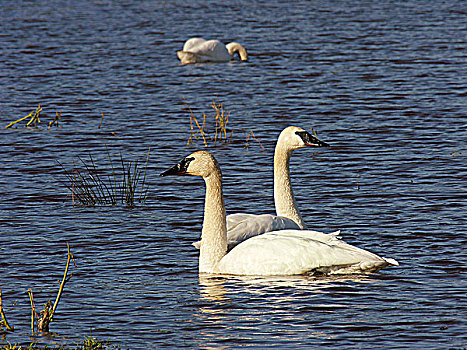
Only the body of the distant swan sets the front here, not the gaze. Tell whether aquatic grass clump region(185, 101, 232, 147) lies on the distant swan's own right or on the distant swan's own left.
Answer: on the distant swan's own right

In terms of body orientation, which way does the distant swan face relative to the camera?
to the viewer's right

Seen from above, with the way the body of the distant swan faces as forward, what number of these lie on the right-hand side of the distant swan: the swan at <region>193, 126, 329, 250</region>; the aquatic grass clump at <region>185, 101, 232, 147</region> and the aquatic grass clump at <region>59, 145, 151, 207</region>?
3

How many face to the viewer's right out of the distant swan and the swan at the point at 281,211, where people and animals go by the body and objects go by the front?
2

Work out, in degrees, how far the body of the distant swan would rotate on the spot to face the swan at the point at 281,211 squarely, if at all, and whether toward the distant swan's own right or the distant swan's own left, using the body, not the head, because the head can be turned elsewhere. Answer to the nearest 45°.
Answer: approximately 90° to the distant swan's own right

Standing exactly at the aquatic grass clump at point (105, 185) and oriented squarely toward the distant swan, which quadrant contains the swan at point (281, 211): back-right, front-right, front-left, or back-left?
back-right

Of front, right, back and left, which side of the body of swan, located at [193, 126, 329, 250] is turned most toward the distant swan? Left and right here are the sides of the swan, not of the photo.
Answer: left

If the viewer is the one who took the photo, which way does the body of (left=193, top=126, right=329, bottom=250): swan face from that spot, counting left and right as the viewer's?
facing to the right of the viewer

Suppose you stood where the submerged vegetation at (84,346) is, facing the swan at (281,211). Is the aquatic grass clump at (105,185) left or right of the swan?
left

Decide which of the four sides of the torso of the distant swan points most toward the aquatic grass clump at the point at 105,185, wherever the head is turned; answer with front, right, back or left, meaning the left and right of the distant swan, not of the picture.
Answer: right
